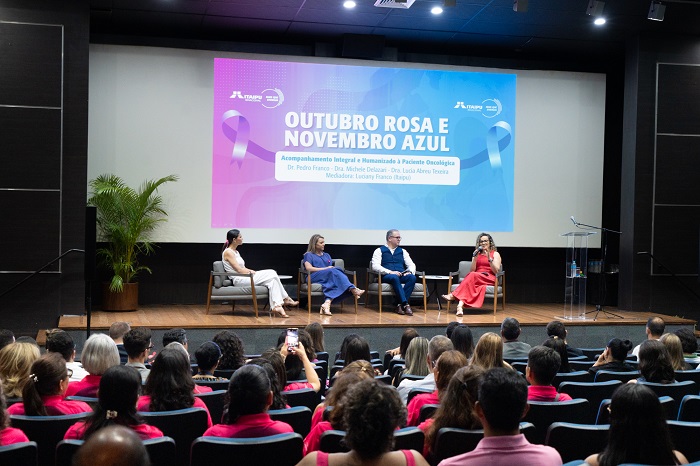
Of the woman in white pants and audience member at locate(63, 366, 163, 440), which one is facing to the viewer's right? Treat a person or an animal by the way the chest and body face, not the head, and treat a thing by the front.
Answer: the woman in white pants

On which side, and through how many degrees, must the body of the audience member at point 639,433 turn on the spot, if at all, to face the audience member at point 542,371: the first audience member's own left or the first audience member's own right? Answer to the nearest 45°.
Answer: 0° — they already face them

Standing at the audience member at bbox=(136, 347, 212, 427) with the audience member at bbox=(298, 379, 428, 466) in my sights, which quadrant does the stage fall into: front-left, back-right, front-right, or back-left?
back-left

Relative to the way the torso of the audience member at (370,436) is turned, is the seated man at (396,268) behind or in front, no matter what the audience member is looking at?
in front

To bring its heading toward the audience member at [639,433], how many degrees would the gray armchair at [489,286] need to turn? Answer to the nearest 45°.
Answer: approximately 45° to its left

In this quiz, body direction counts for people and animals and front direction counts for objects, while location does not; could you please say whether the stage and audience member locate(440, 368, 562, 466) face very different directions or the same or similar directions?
very different directions

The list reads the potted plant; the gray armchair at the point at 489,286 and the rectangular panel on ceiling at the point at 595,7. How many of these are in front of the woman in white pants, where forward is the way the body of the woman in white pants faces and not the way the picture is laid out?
2

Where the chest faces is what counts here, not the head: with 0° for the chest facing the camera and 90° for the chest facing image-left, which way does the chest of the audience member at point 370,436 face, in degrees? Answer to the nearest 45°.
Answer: approximately 180°

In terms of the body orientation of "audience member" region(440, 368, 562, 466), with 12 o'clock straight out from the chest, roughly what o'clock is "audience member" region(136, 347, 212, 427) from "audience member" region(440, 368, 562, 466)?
"audience member" region(136, 347, 212, 427) is roughly at 10 o'clock from "audience member" region(440, 368, 562, 466).

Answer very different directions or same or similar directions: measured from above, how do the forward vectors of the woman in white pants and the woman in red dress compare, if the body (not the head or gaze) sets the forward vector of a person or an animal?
very different directions

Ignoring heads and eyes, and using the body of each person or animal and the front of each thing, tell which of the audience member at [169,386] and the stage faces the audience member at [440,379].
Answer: the stage

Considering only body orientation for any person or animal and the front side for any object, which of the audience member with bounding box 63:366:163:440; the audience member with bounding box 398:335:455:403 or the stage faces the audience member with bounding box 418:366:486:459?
the stage

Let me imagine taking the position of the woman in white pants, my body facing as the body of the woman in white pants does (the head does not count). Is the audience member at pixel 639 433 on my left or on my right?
on my right
